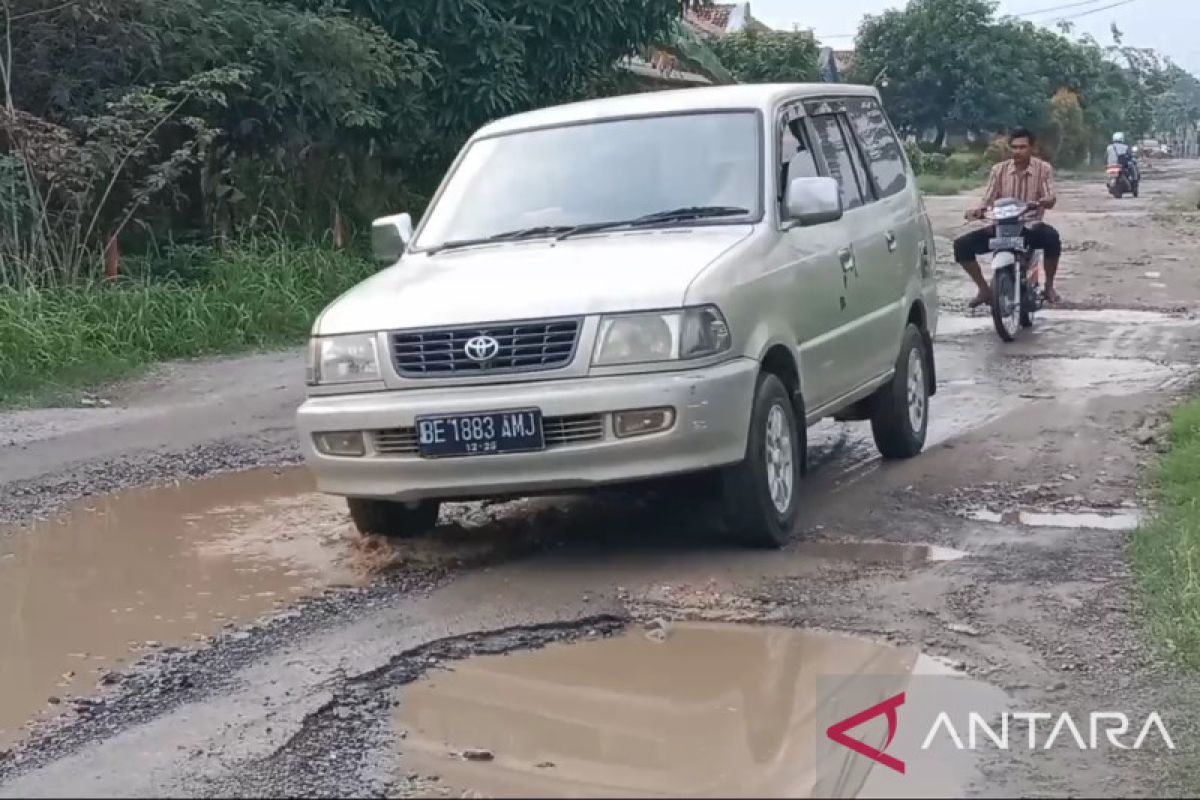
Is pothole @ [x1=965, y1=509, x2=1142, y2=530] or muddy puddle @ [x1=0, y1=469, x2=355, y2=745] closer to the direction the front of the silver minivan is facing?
the muddy puddle

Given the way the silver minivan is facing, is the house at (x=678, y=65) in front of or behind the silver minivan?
behind

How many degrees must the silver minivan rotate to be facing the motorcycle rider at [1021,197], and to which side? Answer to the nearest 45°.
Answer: approximately 180°

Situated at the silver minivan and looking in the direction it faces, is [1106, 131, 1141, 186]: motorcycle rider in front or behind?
behind

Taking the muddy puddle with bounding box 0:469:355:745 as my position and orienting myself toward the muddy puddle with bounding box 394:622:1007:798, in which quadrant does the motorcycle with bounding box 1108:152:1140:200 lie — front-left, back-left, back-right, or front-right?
back-left

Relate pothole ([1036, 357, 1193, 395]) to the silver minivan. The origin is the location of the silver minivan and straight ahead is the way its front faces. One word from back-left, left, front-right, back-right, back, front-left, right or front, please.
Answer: back

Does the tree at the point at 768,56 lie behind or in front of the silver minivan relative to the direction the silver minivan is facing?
behind

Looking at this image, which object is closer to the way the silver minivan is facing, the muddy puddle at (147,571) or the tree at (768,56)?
the muddy puddle

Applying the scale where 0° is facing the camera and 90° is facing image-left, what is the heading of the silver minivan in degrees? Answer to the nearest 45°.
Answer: approximately 45°

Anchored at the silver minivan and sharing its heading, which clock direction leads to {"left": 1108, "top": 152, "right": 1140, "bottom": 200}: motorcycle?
The motorcycle is roughly at 5 o'clock from the silver minivan.

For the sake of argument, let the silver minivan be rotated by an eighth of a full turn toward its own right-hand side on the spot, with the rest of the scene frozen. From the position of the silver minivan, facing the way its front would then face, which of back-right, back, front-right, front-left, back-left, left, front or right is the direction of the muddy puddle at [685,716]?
left

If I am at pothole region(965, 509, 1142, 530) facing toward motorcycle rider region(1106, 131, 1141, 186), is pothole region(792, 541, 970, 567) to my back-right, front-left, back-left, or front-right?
back-left
